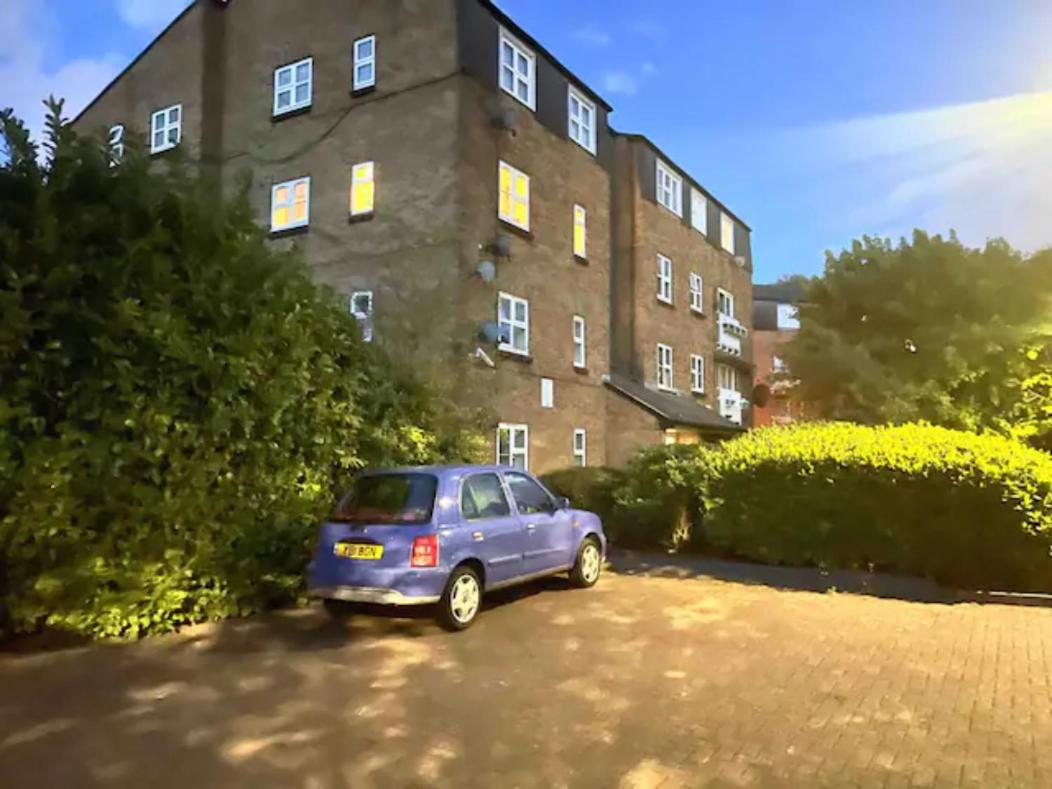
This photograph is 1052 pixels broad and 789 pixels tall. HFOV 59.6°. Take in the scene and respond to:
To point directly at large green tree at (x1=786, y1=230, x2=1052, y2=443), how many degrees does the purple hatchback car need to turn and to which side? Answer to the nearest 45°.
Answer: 0° — it already faces it

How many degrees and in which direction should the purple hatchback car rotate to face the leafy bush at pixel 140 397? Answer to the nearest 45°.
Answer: approximately 135° to its left

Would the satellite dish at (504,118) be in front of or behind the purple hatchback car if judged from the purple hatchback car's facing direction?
in front

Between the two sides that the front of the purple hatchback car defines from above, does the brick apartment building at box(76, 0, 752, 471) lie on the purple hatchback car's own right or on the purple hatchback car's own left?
on the purple hatchback car's own left

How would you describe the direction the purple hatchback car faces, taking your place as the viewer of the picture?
facing away from the viewer and to the right of the viewer

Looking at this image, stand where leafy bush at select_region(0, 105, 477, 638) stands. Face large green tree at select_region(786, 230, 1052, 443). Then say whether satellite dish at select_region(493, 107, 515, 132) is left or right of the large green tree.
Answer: left

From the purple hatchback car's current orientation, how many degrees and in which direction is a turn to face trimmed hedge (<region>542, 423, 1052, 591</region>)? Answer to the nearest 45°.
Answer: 0° — it already faces it

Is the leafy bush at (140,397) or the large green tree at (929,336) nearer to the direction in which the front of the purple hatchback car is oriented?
the large green tree
